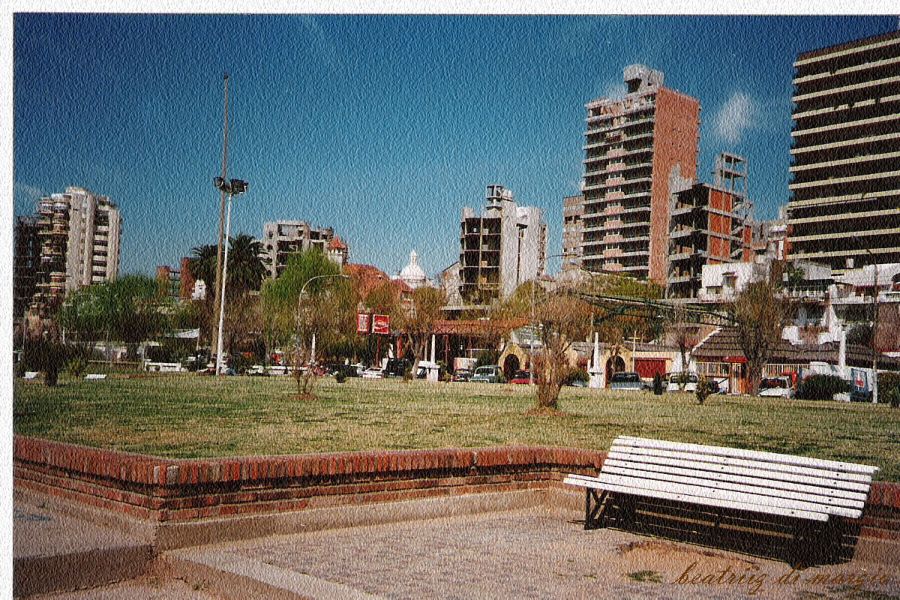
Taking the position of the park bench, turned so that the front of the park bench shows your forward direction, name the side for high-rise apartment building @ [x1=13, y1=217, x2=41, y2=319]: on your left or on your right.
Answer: on your right

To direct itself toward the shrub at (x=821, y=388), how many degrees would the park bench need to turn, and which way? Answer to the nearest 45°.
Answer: approximately 135° to its right

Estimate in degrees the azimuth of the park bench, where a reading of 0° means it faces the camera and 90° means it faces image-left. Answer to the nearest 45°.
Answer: approximately 45°

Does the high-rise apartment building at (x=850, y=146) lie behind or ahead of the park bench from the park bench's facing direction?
behind

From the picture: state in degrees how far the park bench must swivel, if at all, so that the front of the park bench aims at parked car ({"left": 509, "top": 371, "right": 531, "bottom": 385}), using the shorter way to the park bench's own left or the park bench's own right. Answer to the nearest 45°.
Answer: approximately 135° to the park bench's own right

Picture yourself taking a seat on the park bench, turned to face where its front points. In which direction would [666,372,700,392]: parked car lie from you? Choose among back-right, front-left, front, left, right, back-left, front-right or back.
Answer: back-right

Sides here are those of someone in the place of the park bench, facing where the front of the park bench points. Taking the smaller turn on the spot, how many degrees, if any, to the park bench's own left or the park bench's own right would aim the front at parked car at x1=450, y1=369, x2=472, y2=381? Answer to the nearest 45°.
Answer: approximately 135° to the park bench's own right

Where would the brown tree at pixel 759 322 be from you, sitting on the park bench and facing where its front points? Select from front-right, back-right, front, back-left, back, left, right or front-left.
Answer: back-right

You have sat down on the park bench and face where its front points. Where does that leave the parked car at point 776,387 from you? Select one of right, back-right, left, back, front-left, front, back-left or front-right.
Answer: back-right

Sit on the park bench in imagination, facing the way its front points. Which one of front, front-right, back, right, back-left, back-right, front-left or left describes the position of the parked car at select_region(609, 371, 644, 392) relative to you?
back-right
